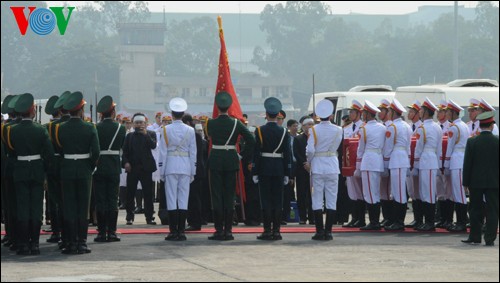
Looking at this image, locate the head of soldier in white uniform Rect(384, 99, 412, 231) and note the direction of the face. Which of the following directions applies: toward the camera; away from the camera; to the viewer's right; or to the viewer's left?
to the viewer's left

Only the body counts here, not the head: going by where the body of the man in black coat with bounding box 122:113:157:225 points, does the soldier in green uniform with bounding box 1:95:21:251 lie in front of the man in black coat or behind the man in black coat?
in front

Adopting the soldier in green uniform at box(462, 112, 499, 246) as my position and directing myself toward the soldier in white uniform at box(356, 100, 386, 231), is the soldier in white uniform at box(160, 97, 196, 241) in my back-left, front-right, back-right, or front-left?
front-left

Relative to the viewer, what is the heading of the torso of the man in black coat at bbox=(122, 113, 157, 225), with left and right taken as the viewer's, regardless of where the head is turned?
facing the viewer

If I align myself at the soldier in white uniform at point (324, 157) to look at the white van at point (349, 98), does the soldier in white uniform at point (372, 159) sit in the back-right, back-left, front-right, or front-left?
front-right
